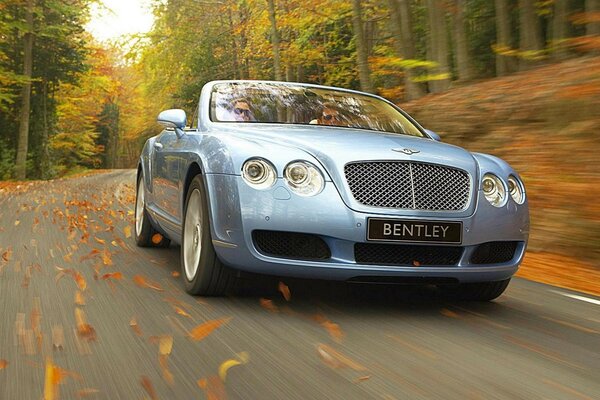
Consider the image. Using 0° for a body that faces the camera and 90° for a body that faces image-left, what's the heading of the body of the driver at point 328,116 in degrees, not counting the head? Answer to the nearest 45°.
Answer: approximately 315°

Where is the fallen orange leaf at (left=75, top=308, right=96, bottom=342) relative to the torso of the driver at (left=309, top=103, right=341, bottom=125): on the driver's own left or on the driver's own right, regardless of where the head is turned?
on the driver's own right

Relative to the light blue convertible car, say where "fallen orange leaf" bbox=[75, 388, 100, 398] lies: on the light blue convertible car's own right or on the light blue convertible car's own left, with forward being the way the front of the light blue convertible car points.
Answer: on the light blue convertible car's own right

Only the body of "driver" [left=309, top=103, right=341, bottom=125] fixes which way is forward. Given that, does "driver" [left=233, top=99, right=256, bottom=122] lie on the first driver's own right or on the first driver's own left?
on the first driver's own right

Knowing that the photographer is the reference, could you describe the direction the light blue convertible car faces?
facing the viewer and to the right of the viewer
